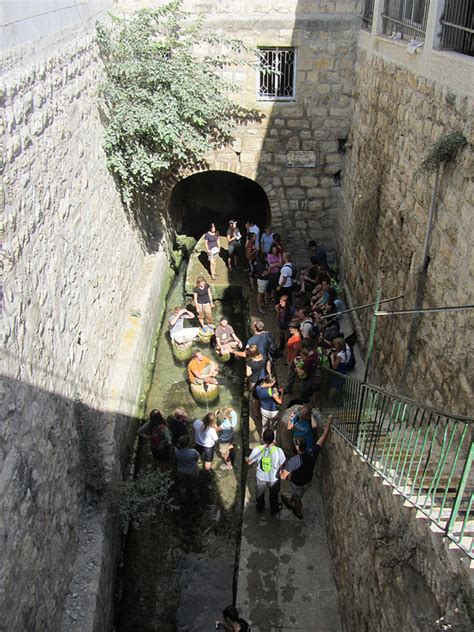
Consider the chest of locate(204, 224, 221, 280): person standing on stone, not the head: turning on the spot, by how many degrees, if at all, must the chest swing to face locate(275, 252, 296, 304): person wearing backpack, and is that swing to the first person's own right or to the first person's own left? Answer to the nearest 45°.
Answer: approximately 45° to the first person's own left

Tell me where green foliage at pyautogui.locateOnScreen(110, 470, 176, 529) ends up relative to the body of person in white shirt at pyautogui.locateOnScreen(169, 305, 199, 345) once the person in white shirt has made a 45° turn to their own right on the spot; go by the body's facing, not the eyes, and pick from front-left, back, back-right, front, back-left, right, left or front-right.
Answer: front

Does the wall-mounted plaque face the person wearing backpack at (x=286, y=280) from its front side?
yes

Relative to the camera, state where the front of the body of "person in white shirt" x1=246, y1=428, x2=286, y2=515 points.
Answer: away from the camera

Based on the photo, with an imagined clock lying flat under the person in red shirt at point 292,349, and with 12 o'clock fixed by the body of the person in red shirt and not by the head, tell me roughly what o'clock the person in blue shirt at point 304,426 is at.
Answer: The person in blue shirt is roughly at 9 o'clock from the person in red shirt.

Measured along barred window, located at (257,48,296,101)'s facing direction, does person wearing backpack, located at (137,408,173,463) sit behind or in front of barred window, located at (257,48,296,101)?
in front

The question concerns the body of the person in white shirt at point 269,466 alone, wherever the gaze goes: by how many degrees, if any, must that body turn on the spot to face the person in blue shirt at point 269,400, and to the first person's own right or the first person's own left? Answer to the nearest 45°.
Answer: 0° — they already face them

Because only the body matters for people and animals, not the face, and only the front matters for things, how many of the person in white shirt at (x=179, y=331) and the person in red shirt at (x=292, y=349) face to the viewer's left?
1

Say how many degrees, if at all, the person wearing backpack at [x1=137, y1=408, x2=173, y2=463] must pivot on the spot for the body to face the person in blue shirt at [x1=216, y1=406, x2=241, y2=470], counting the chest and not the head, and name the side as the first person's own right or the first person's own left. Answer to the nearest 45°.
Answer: approximately 90° to the first person's own right

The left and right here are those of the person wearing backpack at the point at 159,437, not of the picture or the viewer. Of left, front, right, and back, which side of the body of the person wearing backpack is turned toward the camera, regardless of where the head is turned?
back

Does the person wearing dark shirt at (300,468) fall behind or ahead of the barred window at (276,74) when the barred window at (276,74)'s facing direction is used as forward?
ahead

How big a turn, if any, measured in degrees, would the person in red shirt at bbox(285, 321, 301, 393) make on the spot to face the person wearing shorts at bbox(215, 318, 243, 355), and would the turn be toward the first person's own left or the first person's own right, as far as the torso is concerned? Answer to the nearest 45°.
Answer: approximately 45° to the first person's own right

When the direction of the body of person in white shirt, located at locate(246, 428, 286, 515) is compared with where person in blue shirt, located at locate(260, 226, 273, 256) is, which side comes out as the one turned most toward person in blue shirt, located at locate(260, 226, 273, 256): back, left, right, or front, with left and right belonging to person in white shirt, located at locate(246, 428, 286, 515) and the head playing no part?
front

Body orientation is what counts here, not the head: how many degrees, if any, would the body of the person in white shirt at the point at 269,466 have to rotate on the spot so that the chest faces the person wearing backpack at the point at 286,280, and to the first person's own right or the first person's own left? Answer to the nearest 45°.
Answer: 0° — they already face them
